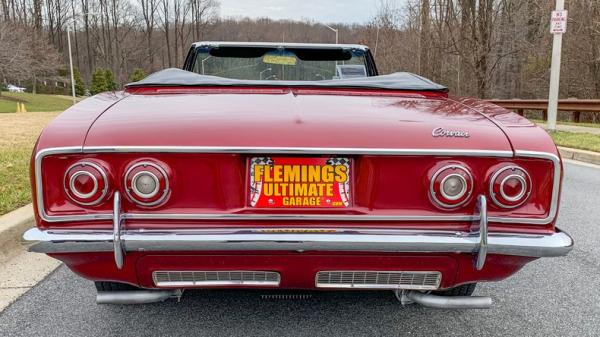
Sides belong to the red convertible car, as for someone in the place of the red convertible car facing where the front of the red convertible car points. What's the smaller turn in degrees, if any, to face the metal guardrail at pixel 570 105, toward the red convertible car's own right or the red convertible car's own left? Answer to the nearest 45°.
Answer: approximately 45° to the red convertible car's own right

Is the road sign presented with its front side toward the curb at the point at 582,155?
yes

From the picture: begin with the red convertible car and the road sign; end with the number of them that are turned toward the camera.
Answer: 1

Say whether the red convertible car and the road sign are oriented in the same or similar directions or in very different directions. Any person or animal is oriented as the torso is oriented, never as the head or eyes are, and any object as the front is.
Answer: very different directions

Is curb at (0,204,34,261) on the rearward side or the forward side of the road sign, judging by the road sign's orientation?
on the forward side

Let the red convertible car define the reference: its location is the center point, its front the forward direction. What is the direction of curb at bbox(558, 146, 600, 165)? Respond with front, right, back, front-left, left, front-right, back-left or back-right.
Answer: front-right

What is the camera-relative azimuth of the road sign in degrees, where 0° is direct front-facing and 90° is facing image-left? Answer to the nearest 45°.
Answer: approximately 0°

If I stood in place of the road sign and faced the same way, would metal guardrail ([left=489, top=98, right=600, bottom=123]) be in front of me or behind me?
behind

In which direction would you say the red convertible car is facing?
away from the camera

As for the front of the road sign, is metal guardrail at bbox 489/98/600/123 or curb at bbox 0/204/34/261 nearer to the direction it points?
the curb

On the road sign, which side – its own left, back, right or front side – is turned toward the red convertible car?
front

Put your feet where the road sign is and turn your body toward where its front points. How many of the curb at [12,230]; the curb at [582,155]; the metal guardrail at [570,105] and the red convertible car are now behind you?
1

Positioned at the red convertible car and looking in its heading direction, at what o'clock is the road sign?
The road sign is roughly at 1 o'clock from the red convertible car.

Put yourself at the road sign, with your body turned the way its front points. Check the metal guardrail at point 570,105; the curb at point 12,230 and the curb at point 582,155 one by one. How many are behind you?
1
